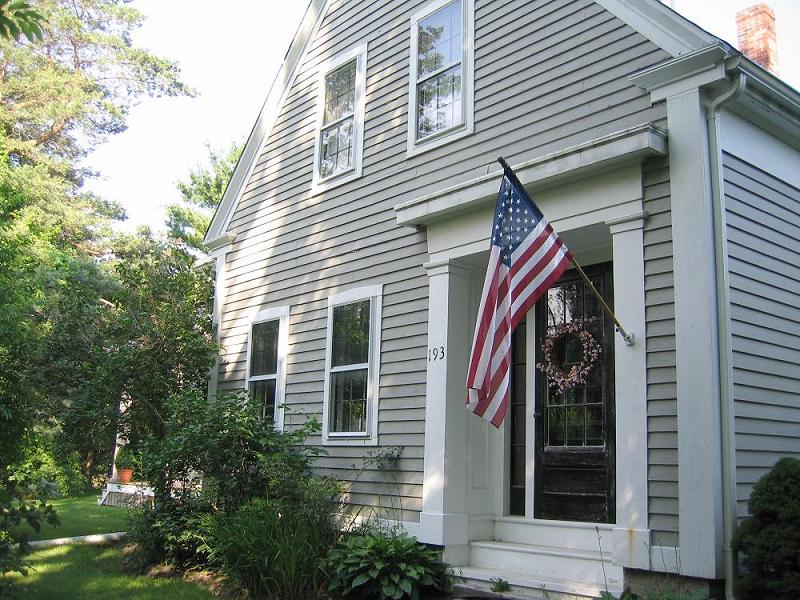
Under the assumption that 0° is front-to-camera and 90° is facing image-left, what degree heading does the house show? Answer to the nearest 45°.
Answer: approximately 45°

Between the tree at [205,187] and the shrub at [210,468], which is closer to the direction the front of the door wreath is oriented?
the shrub

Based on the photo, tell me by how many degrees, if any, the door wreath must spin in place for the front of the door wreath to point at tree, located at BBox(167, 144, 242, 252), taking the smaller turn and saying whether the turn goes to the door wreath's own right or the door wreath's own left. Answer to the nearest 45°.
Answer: approximately 90° to the door wreath's own right

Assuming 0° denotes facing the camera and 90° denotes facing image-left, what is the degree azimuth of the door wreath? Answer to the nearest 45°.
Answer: approximately 45°

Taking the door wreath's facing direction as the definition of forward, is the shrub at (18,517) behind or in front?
in front

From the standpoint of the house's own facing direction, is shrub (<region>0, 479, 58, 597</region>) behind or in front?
in front
